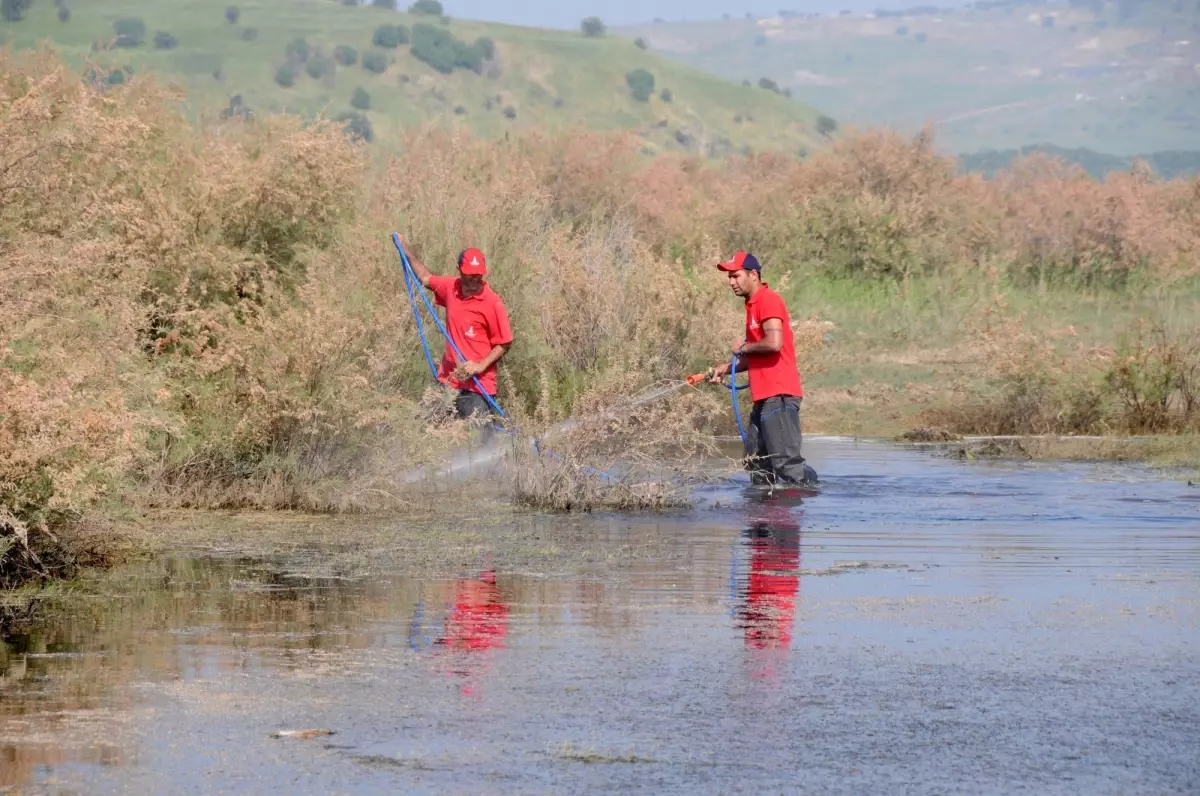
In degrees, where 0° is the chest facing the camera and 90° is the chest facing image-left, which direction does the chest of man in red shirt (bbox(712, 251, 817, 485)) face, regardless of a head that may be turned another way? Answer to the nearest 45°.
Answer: approximately 90°

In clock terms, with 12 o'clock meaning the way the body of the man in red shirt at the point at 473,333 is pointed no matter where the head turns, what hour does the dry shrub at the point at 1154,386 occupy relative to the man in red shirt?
The dry shrub is roughly at 8 o'clock from the man in red shirt.

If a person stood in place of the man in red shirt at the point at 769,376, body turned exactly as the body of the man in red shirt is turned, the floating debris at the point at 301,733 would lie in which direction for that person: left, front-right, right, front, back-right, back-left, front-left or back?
left

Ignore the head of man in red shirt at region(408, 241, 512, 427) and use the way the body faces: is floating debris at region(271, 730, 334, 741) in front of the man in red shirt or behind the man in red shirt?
in front

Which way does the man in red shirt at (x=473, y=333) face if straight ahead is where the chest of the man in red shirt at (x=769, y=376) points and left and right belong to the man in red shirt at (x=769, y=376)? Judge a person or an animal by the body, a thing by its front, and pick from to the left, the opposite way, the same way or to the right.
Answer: to the left

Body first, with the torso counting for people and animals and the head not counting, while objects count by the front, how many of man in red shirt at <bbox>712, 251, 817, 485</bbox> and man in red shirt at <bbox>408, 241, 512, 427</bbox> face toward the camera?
1

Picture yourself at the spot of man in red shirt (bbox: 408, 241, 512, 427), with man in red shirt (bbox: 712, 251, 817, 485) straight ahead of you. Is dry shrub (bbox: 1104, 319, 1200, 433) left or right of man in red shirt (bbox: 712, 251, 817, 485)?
left

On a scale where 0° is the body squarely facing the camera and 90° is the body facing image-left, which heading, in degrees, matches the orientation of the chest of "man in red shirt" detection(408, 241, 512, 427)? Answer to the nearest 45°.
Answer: approximately 0°

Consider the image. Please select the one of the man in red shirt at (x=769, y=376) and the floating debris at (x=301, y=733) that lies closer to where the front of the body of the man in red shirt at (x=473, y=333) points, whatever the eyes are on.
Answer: the floating debris

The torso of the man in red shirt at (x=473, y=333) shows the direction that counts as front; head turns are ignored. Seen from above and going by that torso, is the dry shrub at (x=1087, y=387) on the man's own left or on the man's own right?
on the man's own left

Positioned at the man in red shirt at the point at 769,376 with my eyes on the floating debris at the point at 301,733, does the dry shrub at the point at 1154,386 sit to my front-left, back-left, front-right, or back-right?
back-left
